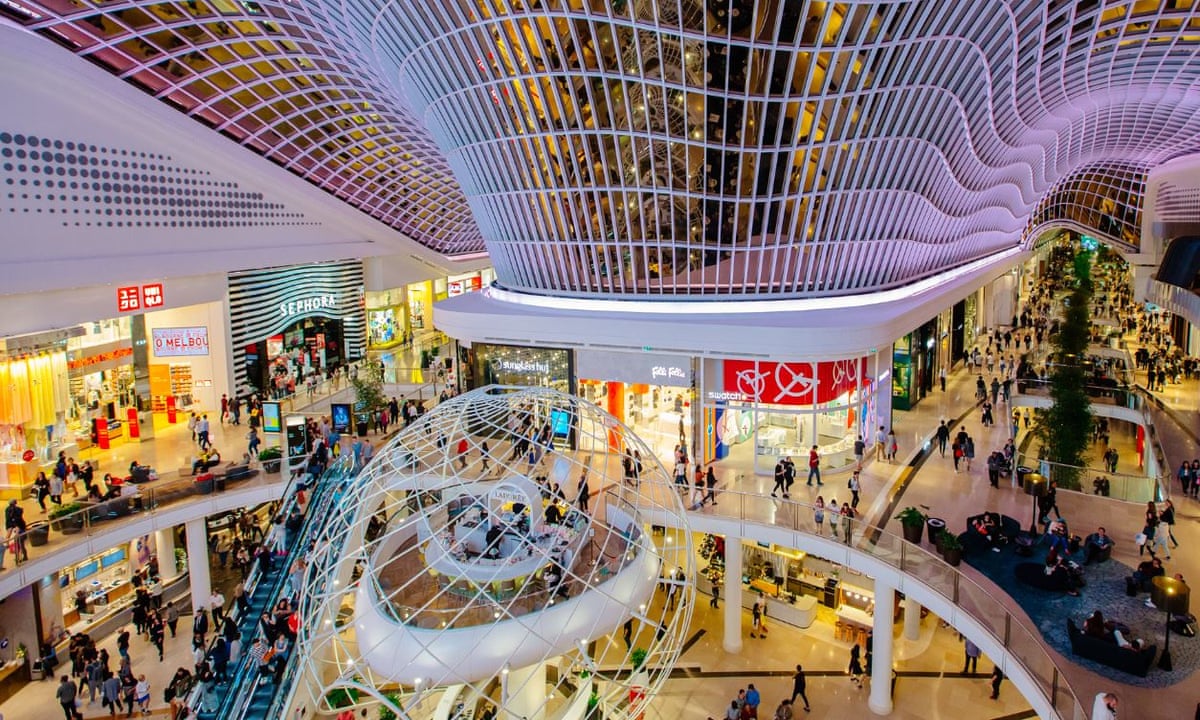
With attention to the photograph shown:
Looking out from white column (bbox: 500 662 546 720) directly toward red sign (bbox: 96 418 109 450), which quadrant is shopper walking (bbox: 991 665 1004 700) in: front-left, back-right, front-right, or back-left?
back-right

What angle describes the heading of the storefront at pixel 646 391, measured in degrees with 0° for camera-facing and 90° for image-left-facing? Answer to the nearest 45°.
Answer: approximately 0°

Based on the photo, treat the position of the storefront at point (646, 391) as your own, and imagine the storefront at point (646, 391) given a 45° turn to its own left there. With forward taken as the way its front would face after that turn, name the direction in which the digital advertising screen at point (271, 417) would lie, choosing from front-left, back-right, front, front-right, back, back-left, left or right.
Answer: back-right

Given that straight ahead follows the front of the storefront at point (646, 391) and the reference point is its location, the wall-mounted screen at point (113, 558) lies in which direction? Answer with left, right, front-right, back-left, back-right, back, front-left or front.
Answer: right

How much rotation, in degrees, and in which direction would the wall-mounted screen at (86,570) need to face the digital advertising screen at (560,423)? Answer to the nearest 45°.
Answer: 0° — it already faces it

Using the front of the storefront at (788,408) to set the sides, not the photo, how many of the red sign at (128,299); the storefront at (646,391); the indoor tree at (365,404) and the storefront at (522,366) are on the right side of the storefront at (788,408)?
4

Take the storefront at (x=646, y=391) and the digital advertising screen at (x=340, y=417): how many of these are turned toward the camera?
2

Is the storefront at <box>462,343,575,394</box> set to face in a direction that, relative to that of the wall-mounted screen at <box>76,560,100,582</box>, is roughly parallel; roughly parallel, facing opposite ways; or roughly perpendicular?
roughly perpendicular
